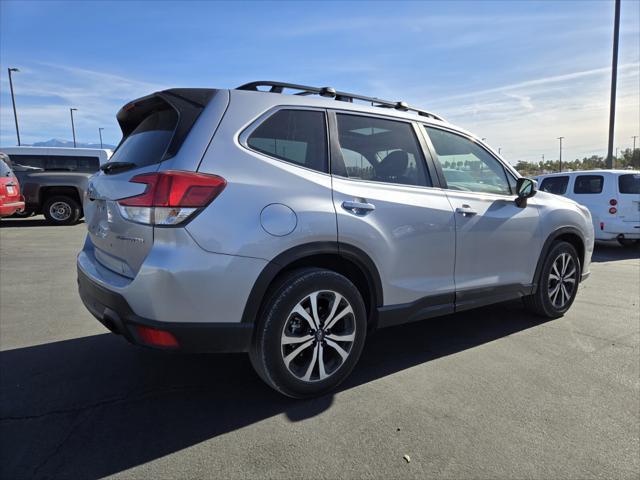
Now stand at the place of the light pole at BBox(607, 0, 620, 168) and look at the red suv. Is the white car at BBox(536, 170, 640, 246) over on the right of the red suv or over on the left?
left

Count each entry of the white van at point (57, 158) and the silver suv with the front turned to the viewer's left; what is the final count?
1

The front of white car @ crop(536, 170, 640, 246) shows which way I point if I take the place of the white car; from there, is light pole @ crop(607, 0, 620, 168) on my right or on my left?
on my right

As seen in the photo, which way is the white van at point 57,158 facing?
to the viewer's left

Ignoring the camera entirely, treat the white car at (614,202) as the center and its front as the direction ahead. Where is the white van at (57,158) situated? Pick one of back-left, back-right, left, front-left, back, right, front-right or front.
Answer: front-left

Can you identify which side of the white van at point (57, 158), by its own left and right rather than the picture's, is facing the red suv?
left

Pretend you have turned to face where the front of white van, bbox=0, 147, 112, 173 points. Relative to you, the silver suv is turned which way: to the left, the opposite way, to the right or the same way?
the opposite way

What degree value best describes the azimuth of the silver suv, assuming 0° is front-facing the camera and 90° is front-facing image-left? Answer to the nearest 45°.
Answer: approximately 225°

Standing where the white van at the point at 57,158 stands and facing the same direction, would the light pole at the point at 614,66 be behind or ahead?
behind

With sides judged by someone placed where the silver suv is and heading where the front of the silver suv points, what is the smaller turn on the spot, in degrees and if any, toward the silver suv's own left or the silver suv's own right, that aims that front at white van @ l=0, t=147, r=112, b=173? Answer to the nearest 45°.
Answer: approximately 90° to the silver suv's own left

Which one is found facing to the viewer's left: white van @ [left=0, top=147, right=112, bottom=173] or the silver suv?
the white van

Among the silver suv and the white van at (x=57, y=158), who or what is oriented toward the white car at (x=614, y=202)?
the silver suv

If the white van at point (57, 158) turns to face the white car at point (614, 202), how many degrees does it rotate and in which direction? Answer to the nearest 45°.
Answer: approximately 135° to its left

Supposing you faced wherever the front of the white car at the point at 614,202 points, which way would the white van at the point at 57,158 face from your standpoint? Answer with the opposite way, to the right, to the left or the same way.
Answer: to the left

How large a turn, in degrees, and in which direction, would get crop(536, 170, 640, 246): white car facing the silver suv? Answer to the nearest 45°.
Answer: approximately 135° to its left

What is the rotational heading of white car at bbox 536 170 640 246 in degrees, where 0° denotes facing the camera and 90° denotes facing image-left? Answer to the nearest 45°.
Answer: approximately 135°
